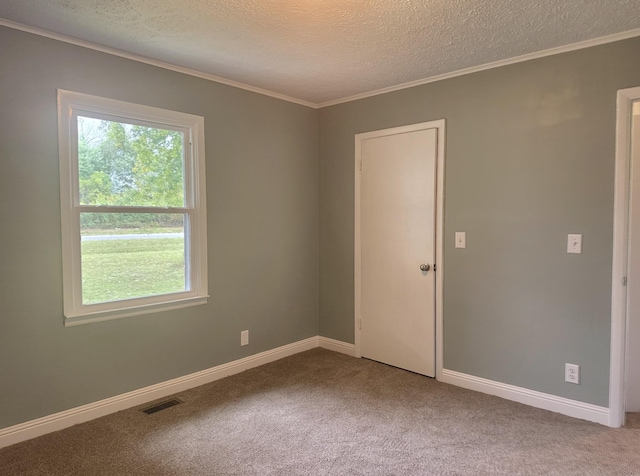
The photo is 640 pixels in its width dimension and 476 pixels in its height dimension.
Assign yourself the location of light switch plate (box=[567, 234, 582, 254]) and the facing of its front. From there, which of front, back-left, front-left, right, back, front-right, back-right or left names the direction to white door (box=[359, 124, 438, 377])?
right

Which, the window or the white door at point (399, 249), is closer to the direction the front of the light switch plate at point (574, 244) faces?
the window

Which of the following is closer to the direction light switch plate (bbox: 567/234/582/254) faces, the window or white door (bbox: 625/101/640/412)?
the window

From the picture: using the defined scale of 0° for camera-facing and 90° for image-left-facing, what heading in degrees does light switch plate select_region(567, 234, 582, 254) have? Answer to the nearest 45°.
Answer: approximately 0°

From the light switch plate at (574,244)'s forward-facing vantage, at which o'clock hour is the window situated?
The window is roughly at 2 o'clock from the light switch plate.

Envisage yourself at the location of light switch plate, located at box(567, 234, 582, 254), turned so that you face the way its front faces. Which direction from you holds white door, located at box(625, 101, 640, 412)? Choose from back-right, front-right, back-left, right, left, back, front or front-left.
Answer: back-left

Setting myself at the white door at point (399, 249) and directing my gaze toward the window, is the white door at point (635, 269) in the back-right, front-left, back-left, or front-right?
back-left
